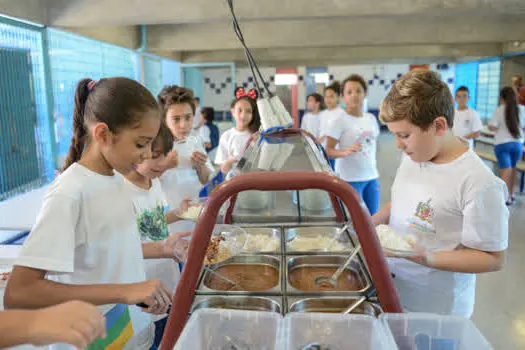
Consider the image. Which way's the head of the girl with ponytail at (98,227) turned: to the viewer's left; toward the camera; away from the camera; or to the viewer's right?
to the viewer's right

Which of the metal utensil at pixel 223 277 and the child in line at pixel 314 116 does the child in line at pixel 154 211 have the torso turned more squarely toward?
the metal utensil

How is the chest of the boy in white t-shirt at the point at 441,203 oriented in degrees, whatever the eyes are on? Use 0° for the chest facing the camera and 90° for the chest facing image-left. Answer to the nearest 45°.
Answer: approximately 45°

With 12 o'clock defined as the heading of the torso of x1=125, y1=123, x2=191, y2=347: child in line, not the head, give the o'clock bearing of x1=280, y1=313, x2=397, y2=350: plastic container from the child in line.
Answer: The plastic container is roughly at 1 o'clock from the child in line.

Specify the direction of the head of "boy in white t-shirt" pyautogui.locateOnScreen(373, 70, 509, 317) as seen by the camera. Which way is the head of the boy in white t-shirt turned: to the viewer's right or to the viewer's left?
to the viewer's left

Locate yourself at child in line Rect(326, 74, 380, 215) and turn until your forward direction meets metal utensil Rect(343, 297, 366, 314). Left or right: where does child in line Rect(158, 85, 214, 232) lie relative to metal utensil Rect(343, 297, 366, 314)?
right

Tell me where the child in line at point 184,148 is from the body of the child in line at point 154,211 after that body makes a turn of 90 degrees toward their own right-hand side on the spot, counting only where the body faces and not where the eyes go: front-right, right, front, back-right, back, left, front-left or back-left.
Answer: back-right

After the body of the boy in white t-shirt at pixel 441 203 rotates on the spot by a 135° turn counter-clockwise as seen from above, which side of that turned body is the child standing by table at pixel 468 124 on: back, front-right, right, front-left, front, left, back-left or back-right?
left

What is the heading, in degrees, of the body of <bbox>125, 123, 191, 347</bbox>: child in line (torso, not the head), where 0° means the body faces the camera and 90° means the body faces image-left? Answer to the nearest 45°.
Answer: approximately 315°
